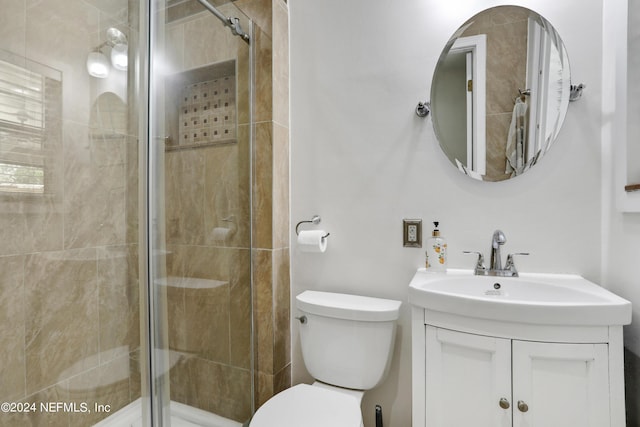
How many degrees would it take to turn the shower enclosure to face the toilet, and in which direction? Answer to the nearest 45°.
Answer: approximately 45° to its left

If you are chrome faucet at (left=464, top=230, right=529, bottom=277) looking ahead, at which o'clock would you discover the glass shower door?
The glass shower door is roughly at 2 o'clock from the chrome faucet.

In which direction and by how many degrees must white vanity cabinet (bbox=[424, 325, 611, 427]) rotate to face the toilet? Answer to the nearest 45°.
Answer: approximately 90° to its right

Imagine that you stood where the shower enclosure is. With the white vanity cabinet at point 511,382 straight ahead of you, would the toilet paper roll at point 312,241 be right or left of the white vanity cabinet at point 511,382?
left
